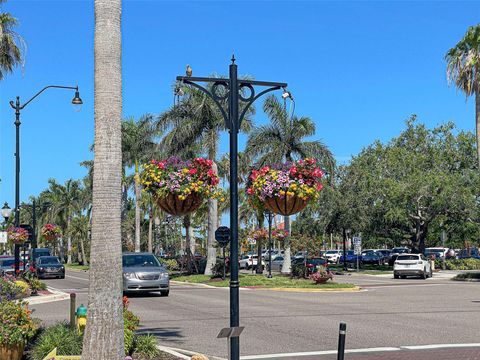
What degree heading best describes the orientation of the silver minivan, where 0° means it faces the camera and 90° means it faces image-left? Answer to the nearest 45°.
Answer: approximately 315°

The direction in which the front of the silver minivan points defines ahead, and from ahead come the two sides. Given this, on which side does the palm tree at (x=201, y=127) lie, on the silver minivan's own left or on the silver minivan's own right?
on the silver minivan's own left

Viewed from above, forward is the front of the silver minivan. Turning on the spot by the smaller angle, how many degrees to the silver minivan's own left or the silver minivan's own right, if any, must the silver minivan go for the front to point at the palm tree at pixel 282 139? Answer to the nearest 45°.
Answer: approximately 90° to the silver minivan's own left

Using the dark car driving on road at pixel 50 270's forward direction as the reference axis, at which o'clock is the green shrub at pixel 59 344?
The green shrub is roughly at 12 o'clock from the dark car driving on road.

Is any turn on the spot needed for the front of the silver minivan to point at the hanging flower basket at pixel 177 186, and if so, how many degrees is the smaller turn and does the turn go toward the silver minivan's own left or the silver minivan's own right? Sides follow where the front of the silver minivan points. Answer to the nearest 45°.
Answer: approximately 45° to the silver minivan's own right

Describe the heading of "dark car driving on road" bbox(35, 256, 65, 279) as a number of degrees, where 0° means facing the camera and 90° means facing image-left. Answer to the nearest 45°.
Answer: approximately 0°

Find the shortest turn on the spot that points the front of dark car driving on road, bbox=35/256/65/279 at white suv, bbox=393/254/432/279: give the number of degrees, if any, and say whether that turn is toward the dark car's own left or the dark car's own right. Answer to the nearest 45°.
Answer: approximately 45° to the dark car's own left
